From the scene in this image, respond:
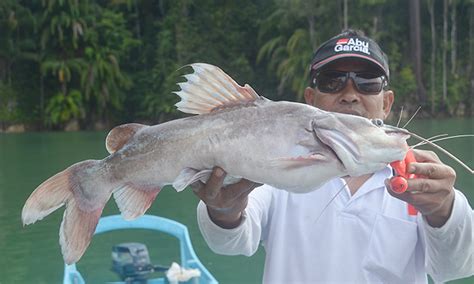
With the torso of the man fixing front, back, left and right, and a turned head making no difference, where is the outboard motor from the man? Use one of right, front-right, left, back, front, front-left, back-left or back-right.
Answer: back-right

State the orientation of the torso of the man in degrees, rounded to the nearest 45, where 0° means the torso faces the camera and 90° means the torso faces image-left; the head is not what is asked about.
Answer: approximately 0°

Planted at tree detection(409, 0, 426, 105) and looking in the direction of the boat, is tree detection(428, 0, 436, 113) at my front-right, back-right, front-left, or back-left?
back-left

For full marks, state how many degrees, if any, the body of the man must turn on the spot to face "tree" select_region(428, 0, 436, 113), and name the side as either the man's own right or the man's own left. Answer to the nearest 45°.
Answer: approximately 180°

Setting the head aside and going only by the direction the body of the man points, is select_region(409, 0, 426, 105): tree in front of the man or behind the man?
behind
